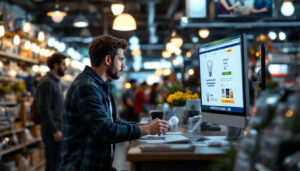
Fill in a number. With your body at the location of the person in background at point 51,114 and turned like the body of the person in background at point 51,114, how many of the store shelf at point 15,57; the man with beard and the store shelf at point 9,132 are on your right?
1

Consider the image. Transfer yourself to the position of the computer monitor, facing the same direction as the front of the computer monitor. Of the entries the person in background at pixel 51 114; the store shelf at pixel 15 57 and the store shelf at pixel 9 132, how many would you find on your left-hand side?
0

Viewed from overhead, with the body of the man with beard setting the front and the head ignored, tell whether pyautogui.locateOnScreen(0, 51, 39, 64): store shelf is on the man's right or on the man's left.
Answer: on the man's left

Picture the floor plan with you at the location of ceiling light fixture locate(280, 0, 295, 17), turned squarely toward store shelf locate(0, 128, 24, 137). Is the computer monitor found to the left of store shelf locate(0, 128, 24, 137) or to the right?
left

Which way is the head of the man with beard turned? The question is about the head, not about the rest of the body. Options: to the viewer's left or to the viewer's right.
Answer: to the viewer's right

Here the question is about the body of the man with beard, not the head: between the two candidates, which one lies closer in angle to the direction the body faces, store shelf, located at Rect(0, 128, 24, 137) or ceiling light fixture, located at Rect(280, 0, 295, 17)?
the ceiling light fixture

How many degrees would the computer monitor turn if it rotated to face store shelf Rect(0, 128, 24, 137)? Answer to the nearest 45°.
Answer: approximately 90° to its right

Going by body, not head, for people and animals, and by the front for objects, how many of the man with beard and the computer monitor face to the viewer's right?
1

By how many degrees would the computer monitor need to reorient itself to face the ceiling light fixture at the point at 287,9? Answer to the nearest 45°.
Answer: approximately 135° to its right

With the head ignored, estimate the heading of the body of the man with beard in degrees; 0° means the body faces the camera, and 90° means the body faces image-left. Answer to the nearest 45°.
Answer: approximately 270°

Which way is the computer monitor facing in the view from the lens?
facing the viewer and to the left of the viewer
